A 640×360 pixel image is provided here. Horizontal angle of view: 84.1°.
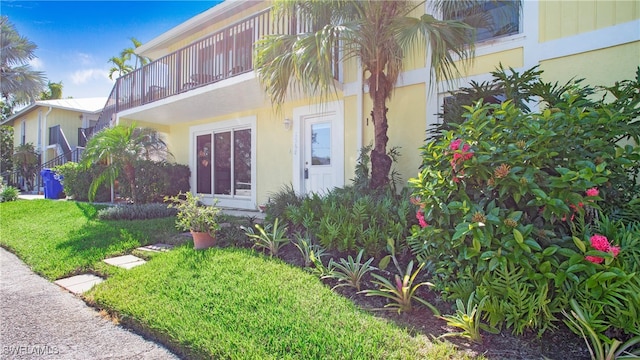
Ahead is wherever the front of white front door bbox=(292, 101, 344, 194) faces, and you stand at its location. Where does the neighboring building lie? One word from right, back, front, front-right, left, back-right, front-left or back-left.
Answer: right

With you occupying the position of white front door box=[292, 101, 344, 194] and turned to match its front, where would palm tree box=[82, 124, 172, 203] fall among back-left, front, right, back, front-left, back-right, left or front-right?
front-right

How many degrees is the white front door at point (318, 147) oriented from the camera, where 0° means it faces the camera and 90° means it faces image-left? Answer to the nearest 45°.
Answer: approximately 45°

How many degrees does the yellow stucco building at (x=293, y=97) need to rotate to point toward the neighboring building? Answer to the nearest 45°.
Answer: approximately 90° to its right

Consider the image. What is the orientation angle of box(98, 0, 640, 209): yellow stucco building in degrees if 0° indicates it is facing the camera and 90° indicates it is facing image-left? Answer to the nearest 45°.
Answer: approximately 45°

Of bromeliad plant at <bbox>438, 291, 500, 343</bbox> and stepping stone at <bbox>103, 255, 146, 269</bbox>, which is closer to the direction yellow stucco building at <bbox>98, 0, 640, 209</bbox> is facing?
the stepping stone

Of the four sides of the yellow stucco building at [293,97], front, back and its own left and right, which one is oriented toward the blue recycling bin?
right

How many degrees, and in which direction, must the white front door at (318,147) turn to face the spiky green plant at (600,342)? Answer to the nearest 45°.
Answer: approximately 45° to its left

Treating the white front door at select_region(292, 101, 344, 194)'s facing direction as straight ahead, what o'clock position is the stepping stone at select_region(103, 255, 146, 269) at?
The stepping stone is roughly at 12 o'clock from the white front door.

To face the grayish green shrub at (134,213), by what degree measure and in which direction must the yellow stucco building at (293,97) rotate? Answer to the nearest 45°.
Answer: approximately 45° to its right
